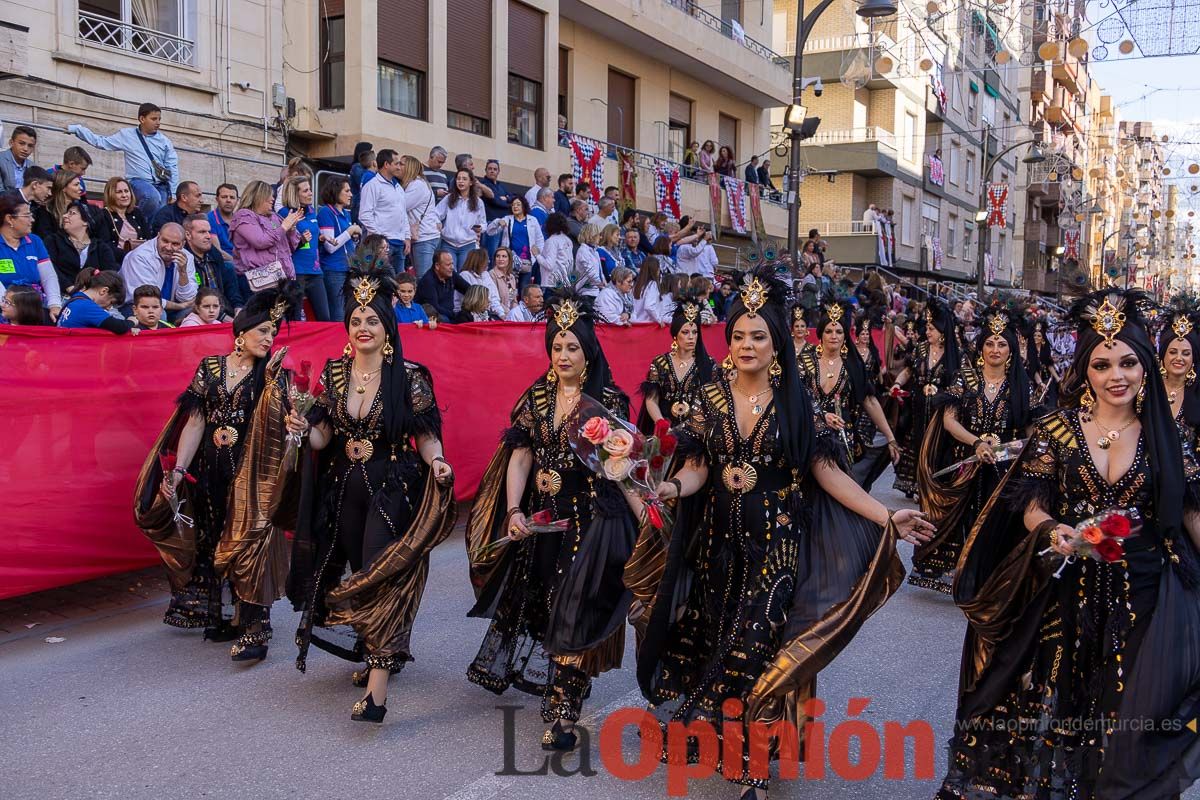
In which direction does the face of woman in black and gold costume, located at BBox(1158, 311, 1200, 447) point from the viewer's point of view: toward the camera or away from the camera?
toward the camera

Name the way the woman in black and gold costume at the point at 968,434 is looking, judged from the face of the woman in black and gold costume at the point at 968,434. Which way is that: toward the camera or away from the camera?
toward the camera

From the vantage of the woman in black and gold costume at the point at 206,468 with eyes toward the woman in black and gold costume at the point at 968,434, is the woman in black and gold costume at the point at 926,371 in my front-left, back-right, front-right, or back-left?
front-left

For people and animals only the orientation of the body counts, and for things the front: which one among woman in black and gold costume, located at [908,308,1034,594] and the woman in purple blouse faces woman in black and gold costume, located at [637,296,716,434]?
the woman in purple blouse

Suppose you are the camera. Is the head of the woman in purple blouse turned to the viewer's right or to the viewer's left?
to the viewer's right

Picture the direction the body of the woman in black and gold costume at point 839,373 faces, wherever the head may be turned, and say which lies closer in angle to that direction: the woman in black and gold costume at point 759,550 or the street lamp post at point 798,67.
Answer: the woman in black and gold costume

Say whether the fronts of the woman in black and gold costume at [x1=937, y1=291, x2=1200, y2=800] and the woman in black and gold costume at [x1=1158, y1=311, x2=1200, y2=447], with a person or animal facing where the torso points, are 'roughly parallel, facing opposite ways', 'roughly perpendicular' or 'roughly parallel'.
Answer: roughly parallel

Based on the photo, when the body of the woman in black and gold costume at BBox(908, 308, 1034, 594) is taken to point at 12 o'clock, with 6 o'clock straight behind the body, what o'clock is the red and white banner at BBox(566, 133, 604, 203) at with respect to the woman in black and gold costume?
The red and white banner is roughly at 5 o'clock from the woman in black and gold costume.

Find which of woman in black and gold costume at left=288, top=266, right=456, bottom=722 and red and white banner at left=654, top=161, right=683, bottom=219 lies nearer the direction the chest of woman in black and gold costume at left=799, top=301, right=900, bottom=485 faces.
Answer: the woman in black and gold costume

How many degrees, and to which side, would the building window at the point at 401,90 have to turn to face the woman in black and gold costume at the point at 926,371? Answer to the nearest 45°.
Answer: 0° — it already faces them

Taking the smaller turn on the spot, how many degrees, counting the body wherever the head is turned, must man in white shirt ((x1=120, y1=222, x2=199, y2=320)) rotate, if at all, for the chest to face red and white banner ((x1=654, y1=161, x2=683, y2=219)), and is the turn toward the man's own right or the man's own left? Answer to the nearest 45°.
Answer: approximately 90° to the man's own left

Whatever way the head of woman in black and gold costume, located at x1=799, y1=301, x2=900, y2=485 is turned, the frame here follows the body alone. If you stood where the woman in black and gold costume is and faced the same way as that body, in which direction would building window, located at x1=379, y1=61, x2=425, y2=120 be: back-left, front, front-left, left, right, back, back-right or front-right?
back-right

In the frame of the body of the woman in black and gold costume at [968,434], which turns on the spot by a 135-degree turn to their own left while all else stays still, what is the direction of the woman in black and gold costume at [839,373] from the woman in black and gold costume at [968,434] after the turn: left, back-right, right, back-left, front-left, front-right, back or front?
left

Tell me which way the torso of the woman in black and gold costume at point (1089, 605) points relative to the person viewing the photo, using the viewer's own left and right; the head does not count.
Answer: facing the viewer

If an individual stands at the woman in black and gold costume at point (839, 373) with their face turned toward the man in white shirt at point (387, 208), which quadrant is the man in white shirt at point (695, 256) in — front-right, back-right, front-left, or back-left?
front-right

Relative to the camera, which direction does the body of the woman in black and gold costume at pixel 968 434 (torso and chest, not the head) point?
toward the camera

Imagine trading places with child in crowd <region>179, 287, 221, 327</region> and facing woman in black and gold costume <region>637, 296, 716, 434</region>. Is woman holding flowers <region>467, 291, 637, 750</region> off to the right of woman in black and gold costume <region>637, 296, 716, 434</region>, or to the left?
right
